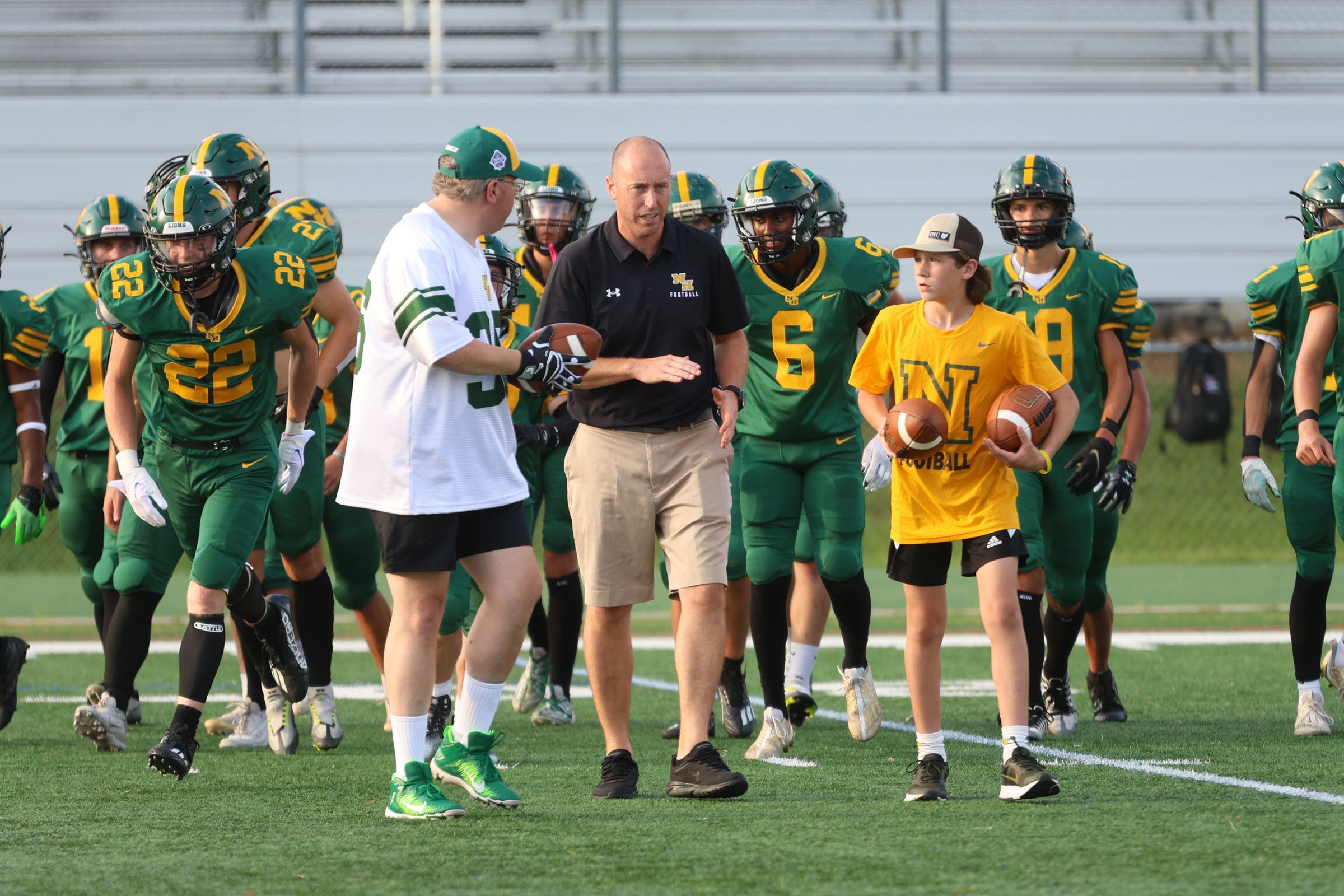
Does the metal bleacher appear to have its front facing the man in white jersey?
yes

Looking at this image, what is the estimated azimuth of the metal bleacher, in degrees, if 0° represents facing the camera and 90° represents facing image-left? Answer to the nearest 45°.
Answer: approximately 0°
